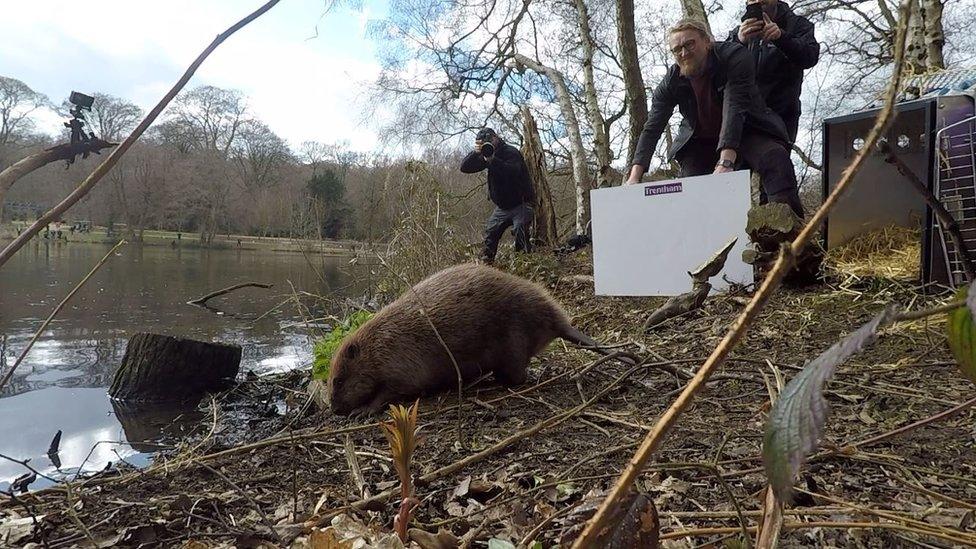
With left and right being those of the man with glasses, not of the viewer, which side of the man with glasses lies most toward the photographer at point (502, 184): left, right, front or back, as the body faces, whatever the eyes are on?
right

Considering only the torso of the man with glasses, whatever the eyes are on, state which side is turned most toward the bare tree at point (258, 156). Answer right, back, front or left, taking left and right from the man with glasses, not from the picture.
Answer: right

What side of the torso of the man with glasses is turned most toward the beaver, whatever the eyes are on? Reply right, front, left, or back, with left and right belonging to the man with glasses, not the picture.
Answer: front

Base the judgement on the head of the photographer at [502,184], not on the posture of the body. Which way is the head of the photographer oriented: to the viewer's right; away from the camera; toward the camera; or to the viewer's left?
toward the camera

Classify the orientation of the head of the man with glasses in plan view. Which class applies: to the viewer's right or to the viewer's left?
to the viewer's left

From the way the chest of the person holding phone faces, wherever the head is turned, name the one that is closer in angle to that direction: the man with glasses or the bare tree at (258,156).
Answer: the man with glasses

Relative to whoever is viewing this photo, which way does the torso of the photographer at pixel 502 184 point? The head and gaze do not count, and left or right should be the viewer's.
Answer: facing the viewer and to the left of the viewer

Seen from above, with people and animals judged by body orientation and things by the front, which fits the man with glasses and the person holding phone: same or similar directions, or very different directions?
same or similar directions

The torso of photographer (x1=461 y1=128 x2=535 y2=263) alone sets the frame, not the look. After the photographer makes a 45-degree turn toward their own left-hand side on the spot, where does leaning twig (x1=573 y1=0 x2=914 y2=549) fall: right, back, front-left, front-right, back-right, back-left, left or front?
front

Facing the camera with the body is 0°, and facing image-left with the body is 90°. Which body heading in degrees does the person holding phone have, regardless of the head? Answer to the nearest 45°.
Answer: approximately 45°

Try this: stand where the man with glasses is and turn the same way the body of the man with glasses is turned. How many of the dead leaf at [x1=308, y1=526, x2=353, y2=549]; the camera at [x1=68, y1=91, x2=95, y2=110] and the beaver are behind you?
0

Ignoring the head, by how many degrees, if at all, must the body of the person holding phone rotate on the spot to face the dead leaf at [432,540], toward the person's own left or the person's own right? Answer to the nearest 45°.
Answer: approximately 45° to the person's own left

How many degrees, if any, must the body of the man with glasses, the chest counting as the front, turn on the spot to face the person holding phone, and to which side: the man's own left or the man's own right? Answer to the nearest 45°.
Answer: approximately 180°

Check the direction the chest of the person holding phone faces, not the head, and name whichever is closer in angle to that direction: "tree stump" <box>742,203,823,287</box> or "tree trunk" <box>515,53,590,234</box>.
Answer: the tree stump

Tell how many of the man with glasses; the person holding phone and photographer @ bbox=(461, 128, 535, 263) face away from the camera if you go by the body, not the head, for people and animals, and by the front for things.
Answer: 0

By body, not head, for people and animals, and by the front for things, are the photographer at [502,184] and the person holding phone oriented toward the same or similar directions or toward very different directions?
same or similar directions
